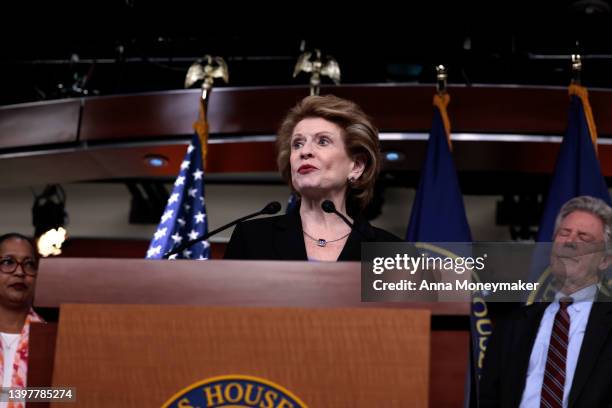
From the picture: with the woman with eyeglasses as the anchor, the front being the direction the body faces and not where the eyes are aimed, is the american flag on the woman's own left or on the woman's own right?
on the woman's own left

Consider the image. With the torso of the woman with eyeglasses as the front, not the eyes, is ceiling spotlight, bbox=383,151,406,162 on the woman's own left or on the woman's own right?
on the woman's own left

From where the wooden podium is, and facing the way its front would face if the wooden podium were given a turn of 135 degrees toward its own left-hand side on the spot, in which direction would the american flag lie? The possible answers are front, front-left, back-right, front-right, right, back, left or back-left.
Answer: front-left

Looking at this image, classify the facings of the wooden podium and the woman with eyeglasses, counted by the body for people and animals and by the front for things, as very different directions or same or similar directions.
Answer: same or similar directions

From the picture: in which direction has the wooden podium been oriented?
toward the camera

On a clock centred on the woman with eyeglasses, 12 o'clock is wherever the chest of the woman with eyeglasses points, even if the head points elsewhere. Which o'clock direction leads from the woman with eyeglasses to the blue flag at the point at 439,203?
The blue flag is roughly at 9 o'clock from the woman with eyeglasses.

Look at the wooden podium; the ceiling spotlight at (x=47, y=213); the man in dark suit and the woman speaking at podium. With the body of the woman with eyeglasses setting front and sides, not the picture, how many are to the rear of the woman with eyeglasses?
1

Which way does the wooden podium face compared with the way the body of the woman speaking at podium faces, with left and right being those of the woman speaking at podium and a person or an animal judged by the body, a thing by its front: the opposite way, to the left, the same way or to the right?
the same way

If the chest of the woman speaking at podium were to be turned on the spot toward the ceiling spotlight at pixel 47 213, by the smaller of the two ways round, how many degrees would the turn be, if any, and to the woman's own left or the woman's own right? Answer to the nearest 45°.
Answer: approximately 135° to the woman's own right

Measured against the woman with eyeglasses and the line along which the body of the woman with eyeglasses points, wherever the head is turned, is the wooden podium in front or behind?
in front

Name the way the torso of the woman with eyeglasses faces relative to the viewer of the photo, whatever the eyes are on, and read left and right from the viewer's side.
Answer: facing the viewer

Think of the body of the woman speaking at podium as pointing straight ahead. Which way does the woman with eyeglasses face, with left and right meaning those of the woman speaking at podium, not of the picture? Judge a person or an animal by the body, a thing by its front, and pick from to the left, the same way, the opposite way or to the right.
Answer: the same way

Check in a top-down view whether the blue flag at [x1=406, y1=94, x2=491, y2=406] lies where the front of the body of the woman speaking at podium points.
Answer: no

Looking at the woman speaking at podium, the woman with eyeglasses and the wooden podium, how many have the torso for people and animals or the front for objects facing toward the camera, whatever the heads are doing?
3

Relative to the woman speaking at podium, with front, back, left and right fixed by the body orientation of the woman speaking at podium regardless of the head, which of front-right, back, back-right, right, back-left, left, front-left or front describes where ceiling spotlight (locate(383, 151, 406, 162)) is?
back

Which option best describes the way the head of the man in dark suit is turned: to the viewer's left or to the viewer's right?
to the viewer's left
